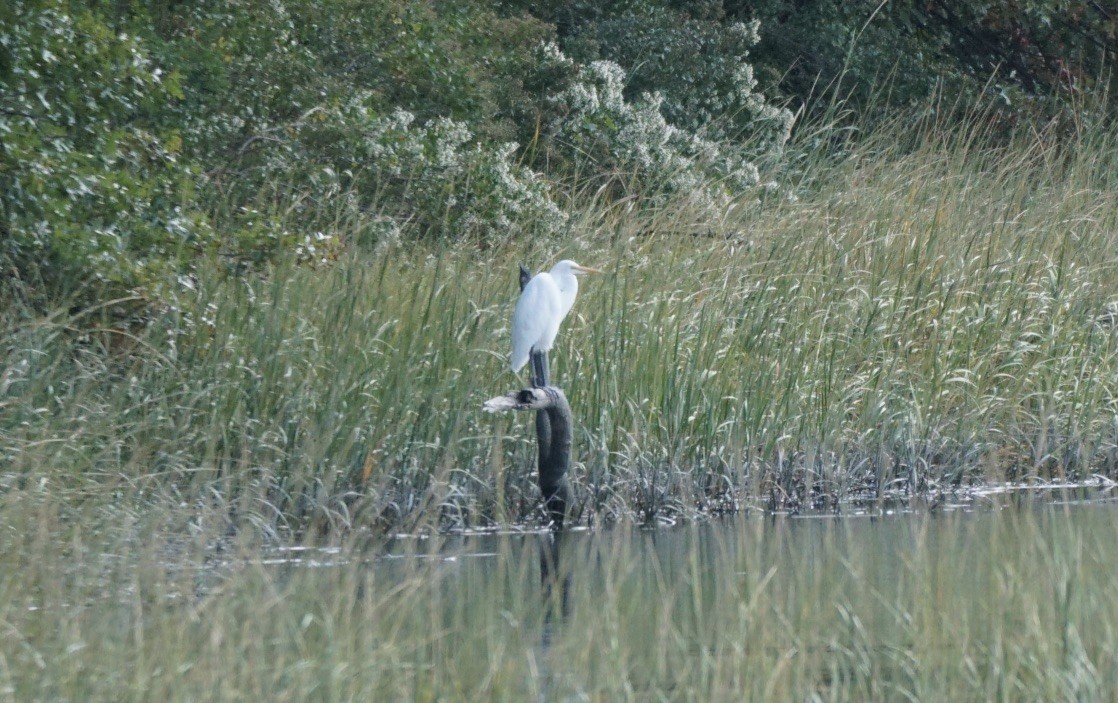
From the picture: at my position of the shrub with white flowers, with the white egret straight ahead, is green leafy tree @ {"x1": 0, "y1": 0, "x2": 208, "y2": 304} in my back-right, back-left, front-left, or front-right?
front-right

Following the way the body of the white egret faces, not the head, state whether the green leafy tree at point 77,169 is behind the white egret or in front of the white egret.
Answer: behind

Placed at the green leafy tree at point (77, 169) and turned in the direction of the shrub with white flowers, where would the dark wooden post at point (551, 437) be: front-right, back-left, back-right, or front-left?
front-right

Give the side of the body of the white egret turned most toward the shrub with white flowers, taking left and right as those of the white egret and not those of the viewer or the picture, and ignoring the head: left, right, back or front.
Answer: left

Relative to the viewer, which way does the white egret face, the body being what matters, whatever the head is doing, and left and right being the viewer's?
facing to the right of the viewer
